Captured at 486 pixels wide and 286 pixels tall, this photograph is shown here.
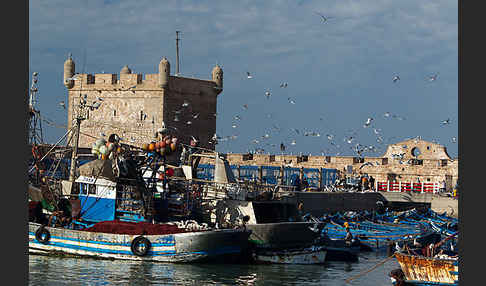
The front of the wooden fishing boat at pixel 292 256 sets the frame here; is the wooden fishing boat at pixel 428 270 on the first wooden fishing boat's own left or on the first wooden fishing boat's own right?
on the first wooden fishing boat's own right

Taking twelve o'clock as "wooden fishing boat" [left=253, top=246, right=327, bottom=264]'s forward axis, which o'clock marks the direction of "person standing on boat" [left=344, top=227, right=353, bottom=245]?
The person standing on boat is roughly at 10 o'clock from the wooden fishing boat.

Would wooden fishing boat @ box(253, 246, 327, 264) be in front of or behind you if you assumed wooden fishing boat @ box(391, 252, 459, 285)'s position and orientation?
in front

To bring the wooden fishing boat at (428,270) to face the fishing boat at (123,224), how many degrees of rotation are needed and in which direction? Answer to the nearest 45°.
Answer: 0° — it already faces it

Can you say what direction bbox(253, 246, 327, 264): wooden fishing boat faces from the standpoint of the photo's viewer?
facing to the right of the viewer

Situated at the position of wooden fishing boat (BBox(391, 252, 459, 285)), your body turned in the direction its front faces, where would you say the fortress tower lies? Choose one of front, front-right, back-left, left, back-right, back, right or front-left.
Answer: front-right

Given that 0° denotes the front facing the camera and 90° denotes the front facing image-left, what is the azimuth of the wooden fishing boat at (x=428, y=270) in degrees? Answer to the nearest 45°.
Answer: approximately 90°
